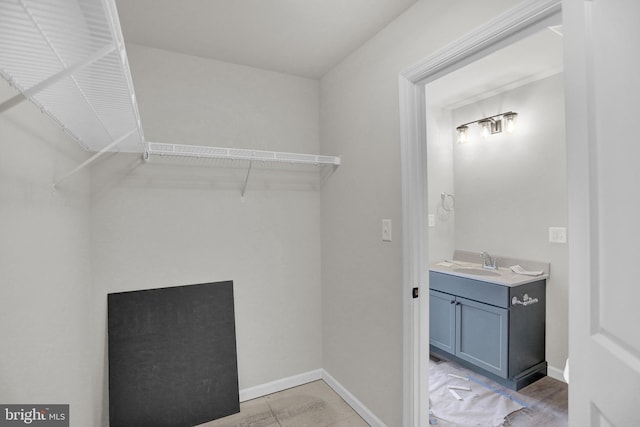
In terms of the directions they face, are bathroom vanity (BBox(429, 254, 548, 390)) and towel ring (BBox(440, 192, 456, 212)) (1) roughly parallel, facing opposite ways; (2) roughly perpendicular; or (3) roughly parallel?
roughly perpendicular

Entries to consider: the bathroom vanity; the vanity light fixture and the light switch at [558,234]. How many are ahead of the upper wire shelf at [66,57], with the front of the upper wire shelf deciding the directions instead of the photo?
3

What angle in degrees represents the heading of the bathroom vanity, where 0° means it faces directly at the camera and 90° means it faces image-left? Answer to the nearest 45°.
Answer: approximately 45°

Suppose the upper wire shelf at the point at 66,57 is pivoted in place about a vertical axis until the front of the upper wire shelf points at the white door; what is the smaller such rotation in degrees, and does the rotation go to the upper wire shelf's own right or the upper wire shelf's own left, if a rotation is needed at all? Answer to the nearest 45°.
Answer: approximately 45° to the upper wire shelf's own right

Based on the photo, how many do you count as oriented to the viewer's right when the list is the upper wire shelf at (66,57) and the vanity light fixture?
1

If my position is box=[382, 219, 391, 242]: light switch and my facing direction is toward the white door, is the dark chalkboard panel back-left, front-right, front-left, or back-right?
back-right

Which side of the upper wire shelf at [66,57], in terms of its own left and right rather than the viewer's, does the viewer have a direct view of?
right

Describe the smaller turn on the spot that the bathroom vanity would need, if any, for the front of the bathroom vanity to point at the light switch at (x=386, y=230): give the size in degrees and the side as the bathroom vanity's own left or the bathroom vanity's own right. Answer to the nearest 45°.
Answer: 0° — it already faces it
